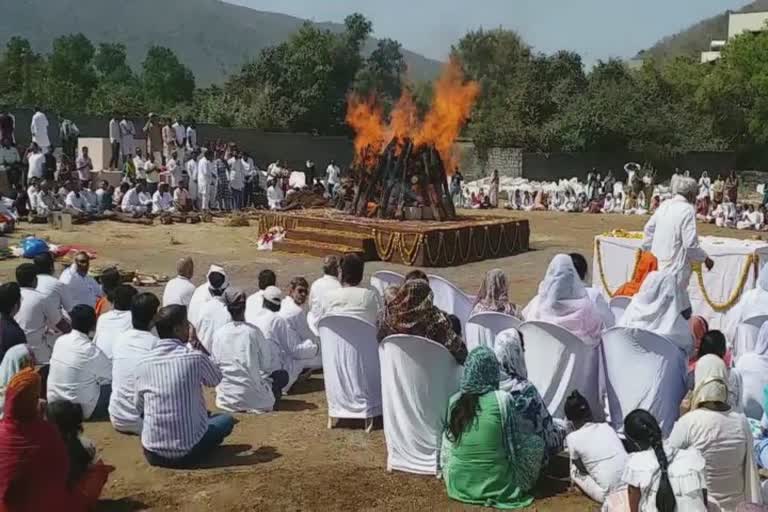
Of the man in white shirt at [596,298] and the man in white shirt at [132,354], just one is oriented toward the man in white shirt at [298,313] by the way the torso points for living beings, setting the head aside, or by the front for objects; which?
the man in white shirt at [132,354]

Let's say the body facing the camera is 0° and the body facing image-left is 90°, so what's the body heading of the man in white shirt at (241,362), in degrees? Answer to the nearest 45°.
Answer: approximately 225°

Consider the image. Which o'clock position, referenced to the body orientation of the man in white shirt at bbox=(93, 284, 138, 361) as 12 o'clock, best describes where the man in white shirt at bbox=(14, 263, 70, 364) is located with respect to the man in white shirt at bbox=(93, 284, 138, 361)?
the man in white shirt at bbox=(14, 263, 70, 364) is roughly at 9 o'clock from the man in white shirt at bbox=(93, 284, 138, 361).

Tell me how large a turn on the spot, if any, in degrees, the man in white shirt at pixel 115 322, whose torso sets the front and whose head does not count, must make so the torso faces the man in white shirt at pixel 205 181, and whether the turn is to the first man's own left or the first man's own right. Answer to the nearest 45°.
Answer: approximately 45° to the first man's own left

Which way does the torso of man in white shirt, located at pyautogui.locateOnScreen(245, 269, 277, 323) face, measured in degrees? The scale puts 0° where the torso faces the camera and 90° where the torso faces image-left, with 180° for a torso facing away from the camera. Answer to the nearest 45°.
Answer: approximately 225°

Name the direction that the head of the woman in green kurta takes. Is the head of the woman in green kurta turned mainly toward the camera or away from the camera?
away from the camera

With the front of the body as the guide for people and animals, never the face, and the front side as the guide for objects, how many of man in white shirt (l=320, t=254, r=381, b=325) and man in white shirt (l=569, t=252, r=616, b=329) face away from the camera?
2

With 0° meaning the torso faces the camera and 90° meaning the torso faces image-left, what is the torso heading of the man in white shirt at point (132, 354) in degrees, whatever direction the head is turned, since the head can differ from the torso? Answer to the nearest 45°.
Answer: approximately 225°

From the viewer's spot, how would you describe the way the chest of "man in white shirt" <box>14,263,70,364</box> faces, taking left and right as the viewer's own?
facing away from the viewer and to the right of the viewer

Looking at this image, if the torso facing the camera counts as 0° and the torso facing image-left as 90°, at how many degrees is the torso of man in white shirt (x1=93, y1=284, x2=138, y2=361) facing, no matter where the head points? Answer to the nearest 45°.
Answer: approximately 225°

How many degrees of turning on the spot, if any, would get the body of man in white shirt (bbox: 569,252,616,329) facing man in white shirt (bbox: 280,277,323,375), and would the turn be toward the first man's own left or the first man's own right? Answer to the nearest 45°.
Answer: approximately 90° to the first man's own left

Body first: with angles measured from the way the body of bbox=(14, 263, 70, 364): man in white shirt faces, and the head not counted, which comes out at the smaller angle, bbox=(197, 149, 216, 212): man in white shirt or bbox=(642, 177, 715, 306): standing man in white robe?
the man in white shirt

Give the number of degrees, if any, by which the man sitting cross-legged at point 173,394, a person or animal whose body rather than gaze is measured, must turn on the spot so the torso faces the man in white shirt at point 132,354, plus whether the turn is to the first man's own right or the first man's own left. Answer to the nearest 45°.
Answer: approximately 90° to the first man's own left
